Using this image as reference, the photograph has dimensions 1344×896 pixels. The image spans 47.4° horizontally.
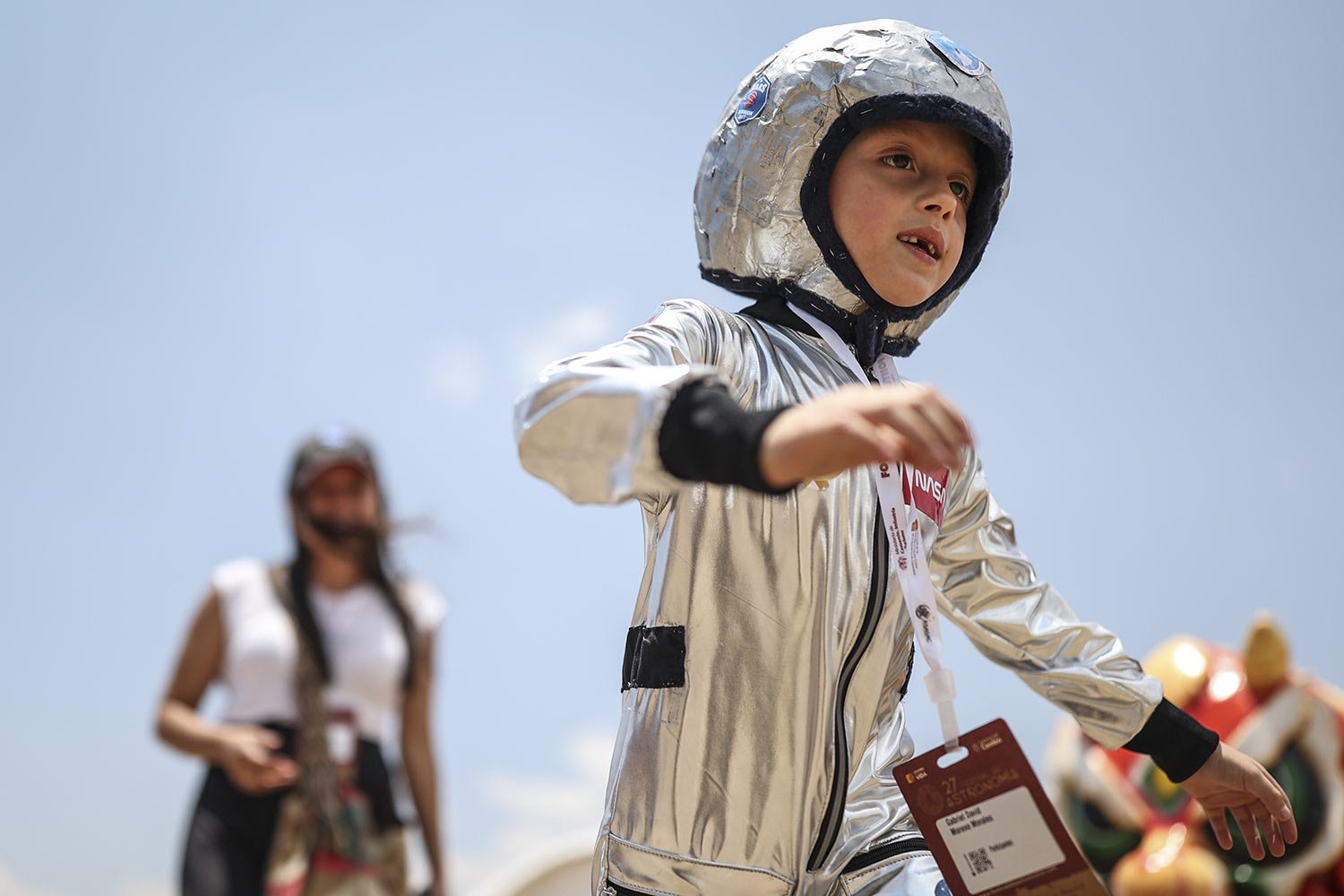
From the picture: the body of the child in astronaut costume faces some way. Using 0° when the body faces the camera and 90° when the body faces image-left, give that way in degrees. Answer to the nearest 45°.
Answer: approximately 315°

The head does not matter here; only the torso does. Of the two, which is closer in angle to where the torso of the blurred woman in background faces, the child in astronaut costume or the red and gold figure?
the child in astronaut costume

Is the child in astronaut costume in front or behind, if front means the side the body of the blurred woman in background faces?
in front

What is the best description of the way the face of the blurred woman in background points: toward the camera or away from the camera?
toward the camera

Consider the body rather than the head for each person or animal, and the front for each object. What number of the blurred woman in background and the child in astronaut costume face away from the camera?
0

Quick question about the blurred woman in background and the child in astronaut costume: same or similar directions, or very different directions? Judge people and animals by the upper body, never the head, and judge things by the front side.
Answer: same or similar directions

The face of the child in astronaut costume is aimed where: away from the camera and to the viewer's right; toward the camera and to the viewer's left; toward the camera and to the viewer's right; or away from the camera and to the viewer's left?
toward the camera and to the viewer's right

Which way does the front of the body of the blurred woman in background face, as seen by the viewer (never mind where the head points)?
toward the camera

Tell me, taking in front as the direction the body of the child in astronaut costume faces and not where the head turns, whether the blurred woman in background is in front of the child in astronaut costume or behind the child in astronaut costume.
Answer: behind
